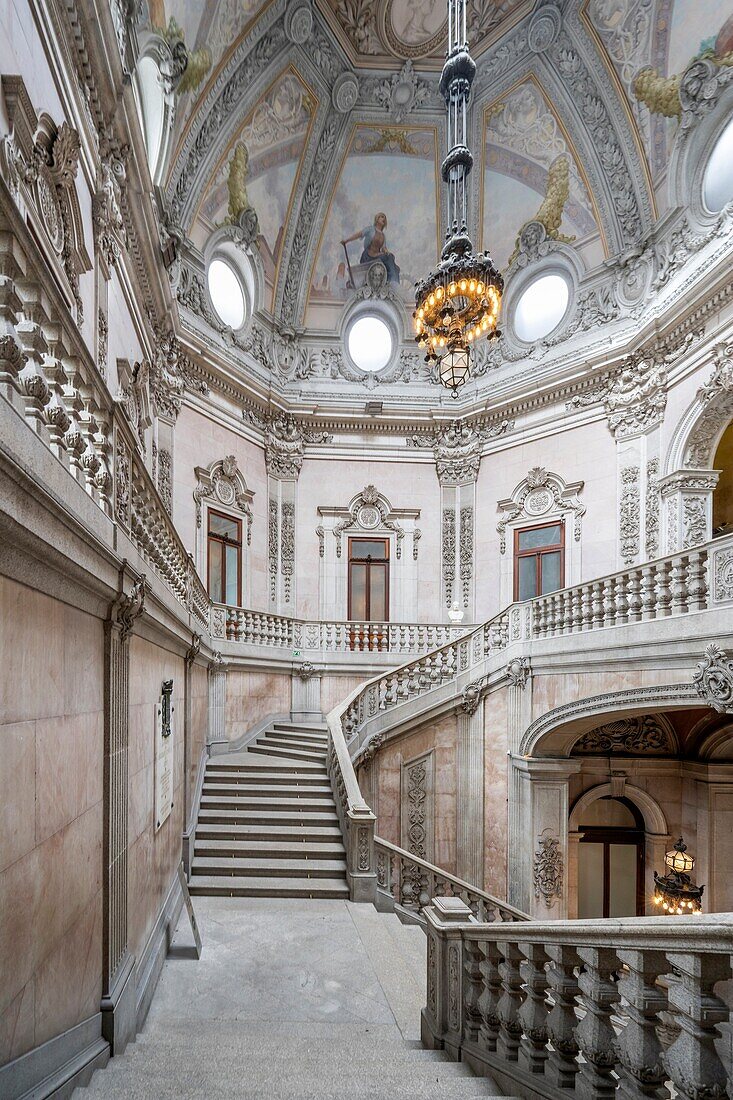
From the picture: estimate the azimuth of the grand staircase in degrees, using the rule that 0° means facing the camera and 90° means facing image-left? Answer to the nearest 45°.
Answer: approximately 0°

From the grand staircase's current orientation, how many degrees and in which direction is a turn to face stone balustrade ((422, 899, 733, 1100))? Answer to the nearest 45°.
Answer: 0° — it already faces it

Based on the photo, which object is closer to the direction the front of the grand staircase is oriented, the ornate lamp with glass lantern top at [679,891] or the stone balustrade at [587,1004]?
the stone balustrade
